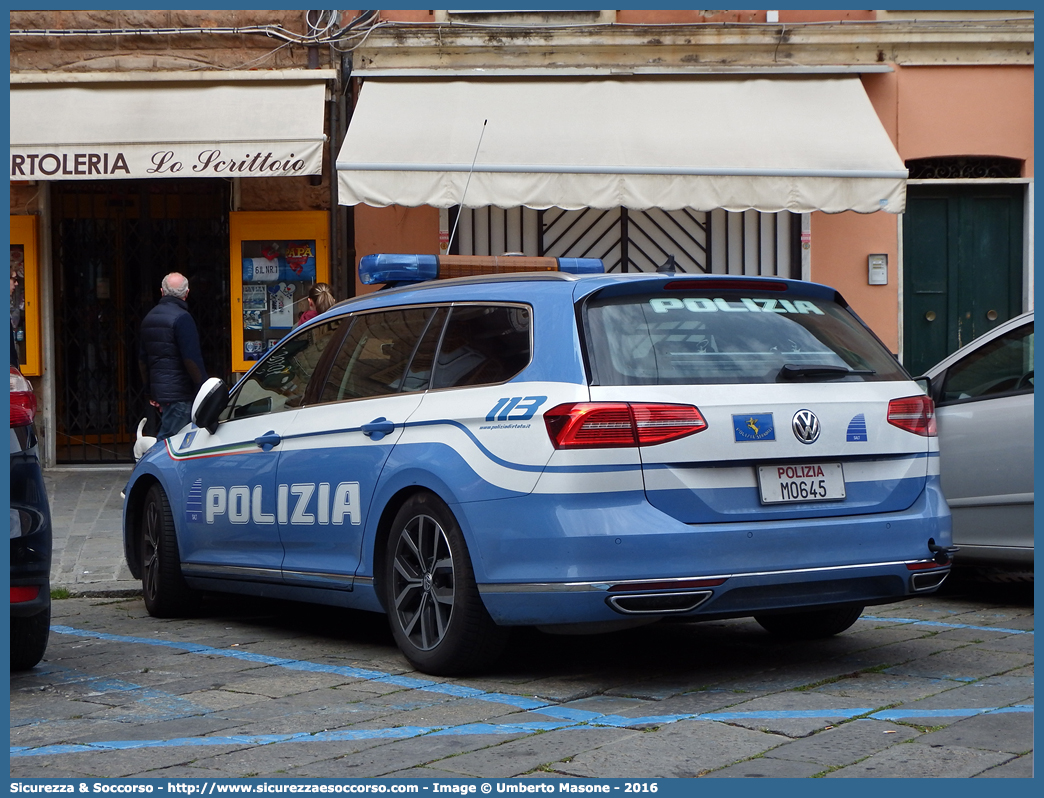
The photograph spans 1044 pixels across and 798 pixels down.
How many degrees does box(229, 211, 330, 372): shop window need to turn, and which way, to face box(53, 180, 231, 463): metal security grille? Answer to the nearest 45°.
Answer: approximately 90° to its right

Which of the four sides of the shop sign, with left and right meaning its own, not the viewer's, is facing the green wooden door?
left

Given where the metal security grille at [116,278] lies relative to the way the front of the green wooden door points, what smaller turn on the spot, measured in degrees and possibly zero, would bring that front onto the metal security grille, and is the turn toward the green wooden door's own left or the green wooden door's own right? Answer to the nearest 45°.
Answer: approximately 90° to the green wooden door's own right

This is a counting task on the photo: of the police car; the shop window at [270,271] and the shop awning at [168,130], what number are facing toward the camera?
2

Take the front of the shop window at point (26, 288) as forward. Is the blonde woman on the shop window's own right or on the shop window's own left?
on the shop window's own left

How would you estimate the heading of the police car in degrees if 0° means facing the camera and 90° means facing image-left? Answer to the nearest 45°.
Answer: approximately 135°

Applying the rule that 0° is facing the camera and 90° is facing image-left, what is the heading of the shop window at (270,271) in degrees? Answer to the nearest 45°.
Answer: approximately 0°

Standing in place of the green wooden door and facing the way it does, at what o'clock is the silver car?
The silver car is roughly at 12 o'clock from the green wooden door.

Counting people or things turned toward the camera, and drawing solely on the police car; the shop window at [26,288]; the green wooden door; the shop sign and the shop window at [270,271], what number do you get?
4

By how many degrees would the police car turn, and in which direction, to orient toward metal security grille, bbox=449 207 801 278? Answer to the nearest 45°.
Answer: approximately 45° to its right

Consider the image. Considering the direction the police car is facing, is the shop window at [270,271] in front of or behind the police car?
in front

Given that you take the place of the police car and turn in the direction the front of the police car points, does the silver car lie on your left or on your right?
on your right

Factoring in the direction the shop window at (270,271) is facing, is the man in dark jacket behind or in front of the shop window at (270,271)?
in front

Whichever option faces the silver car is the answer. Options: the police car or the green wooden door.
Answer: the green wooden door
